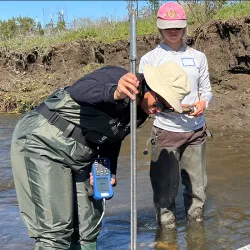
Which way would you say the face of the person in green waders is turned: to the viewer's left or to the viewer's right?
to the viewer's right

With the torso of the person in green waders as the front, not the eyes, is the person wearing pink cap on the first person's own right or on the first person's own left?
on the first person's own left

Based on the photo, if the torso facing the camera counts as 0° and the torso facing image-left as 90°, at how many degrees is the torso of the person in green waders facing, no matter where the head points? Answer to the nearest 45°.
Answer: approximately 315°

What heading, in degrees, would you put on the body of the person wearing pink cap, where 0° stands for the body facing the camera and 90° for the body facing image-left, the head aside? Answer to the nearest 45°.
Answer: approximately 0°

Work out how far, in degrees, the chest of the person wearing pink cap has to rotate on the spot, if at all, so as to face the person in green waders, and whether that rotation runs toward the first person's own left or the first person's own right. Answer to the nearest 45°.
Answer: approximately 45° to the first person's own right
